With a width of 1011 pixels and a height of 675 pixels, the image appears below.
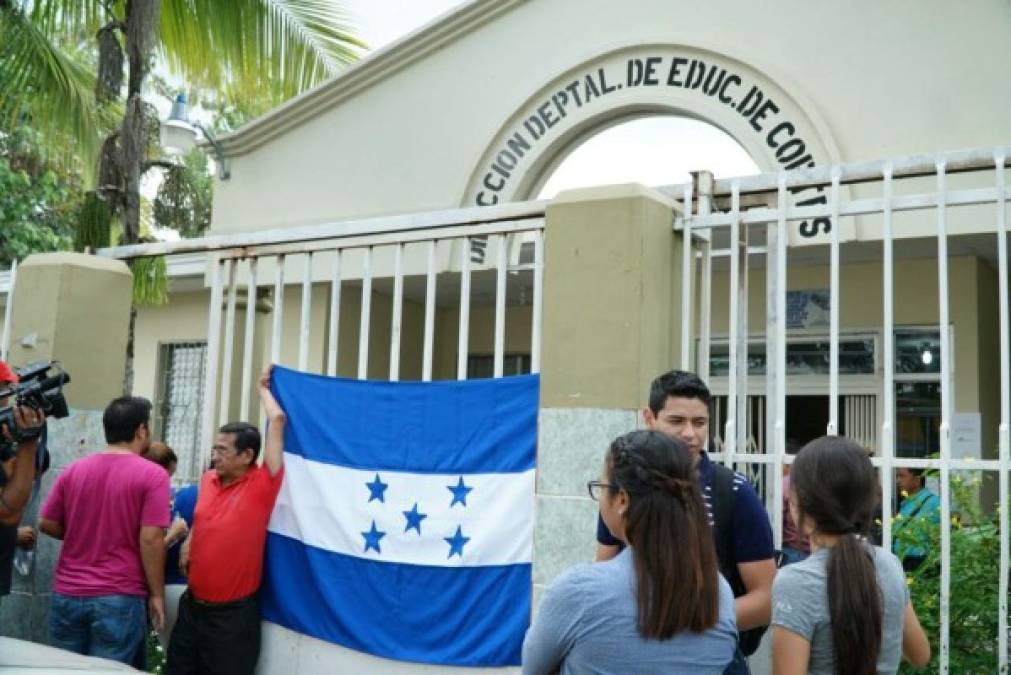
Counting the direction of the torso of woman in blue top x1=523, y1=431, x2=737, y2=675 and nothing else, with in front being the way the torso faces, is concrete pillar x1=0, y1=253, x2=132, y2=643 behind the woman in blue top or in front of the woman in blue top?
in front

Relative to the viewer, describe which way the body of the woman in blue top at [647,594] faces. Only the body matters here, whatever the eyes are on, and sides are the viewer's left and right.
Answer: facing away from the viewer and to the left of the viewer

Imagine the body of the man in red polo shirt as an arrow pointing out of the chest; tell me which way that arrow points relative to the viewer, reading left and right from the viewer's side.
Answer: facing the viewer and to the left of the viewer

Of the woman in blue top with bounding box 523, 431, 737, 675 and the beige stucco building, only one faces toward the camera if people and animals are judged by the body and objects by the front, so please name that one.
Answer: the beige stucco building

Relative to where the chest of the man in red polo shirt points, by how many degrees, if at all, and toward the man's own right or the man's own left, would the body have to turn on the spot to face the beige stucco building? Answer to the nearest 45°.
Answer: approximately 180°

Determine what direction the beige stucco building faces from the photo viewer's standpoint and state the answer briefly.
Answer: facing the viewer

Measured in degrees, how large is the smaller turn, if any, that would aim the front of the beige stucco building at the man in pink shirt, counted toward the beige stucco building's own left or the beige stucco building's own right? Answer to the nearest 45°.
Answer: approximately 45° to the beige stucco building's own right

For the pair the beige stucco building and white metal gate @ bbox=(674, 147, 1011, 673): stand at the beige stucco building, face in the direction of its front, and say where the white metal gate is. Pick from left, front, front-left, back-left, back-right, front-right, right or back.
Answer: front

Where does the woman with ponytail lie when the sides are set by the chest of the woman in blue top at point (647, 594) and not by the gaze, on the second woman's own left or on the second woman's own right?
on the second woman's own right

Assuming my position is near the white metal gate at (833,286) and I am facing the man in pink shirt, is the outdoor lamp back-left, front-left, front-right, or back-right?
front-right

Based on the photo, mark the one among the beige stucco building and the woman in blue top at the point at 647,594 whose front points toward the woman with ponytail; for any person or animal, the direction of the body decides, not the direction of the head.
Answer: the beige stucco building

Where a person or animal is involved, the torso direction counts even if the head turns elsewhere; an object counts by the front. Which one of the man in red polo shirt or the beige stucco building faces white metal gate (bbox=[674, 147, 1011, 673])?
the beige stucco building

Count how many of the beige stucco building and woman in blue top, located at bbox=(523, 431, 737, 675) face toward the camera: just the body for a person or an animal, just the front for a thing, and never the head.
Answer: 1

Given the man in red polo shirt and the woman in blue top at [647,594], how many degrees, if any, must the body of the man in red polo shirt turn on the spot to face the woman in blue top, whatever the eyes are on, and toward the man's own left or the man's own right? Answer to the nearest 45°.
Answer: approximately 45° to the man's own left
